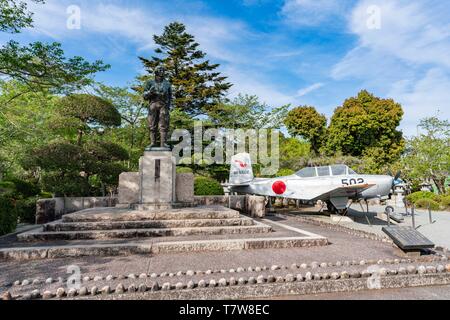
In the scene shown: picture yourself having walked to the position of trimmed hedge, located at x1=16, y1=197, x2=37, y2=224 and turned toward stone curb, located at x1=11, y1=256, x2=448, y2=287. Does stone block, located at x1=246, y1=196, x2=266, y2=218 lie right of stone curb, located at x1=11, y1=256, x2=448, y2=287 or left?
left

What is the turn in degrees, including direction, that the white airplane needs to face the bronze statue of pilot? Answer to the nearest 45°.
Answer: approximately 135° to its right

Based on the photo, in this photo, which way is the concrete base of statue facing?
toward the camera

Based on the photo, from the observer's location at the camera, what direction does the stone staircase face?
facing the viewer

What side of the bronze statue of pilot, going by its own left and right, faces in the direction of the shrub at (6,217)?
right

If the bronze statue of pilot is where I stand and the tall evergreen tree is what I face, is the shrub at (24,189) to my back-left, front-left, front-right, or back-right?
front-left

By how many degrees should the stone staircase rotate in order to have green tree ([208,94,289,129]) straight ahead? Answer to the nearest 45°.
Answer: approximately 135° to its left

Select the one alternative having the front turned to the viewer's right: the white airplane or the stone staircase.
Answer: the white airplane

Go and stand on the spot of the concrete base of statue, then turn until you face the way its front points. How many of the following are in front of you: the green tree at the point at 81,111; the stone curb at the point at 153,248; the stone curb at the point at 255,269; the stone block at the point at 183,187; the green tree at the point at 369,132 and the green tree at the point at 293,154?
2

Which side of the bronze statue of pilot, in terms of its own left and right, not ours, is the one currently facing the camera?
front

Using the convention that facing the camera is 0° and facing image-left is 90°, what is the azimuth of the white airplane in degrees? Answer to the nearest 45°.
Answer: approximately 270°

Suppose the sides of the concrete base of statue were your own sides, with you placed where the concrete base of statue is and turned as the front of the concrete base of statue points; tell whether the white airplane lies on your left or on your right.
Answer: on your left

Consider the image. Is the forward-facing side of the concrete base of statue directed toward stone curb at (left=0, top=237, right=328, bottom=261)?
yes

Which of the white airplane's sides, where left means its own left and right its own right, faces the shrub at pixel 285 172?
left
